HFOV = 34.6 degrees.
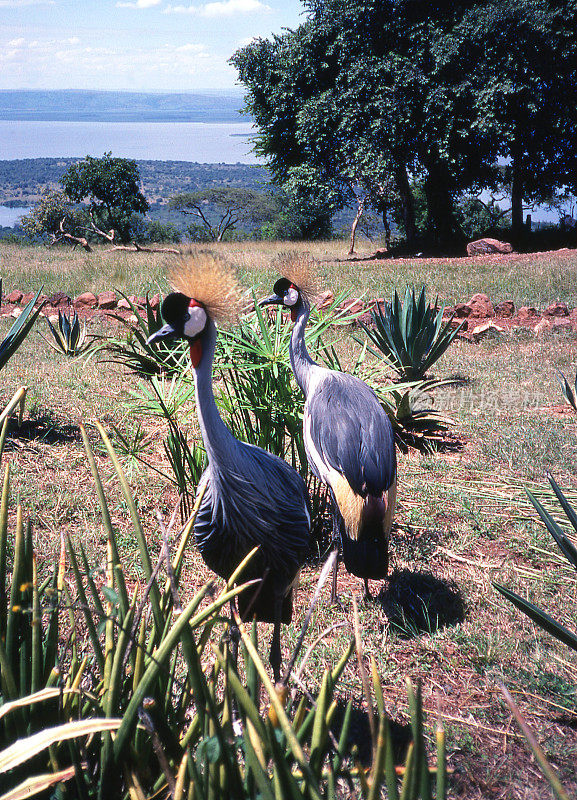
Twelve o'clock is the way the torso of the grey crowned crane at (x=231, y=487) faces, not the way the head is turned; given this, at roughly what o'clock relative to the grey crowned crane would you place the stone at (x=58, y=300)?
The stone is roughly at 4 o'clock from the grey crowned crane.

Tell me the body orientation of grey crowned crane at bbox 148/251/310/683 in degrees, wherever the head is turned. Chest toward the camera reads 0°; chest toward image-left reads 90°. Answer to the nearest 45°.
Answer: approximately 45°

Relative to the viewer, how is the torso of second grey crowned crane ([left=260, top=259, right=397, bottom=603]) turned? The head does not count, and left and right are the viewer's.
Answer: facing away from the viewer and to the left of the viewer

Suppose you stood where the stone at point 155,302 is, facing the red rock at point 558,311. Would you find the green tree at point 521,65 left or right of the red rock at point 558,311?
left

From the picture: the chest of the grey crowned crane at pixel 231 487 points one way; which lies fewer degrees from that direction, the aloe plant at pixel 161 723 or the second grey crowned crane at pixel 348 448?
the aloe plant

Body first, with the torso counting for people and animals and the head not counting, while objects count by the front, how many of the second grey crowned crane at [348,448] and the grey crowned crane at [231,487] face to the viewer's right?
0

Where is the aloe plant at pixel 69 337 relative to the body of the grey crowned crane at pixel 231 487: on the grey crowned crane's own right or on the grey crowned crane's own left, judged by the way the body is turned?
on the grey crowned crane's own right

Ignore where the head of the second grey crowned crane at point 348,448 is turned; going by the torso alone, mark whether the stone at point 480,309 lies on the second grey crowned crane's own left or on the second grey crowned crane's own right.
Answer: on the second grey crowned crane's own right

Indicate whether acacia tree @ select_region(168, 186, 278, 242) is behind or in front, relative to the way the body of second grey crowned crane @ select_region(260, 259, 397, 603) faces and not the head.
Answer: in front

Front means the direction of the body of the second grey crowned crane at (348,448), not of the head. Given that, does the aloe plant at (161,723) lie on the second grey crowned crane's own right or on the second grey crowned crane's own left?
on the second grey crowned crane's own left

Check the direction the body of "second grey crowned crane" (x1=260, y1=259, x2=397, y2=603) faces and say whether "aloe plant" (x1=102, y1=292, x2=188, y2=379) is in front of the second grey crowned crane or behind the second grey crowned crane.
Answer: in front
